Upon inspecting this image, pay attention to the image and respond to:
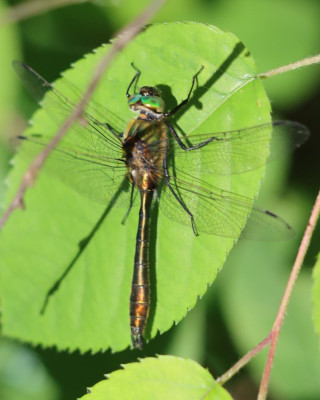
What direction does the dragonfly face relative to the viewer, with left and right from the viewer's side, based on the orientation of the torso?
facing away from the viewer

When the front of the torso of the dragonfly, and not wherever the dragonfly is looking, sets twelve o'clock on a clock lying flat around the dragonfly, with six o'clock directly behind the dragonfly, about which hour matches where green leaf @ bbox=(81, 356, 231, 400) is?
The green leaf is roughly at 5 o'clock from the dragonfly.

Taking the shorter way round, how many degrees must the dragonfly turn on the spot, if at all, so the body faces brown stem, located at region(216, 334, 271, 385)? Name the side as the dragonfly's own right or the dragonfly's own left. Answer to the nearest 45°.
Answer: approximately 135° to the dragonfly's own right

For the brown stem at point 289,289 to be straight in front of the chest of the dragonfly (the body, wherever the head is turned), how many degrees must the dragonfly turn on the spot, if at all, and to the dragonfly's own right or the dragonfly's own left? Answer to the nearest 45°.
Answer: approximately 135° to the dragonfly's own right

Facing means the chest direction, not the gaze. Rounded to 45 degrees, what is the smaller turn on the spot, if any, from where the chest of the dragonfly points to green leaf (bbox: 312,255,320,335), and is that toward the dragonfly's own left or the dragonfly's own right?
approximately 135° to the dragonfly's own right
